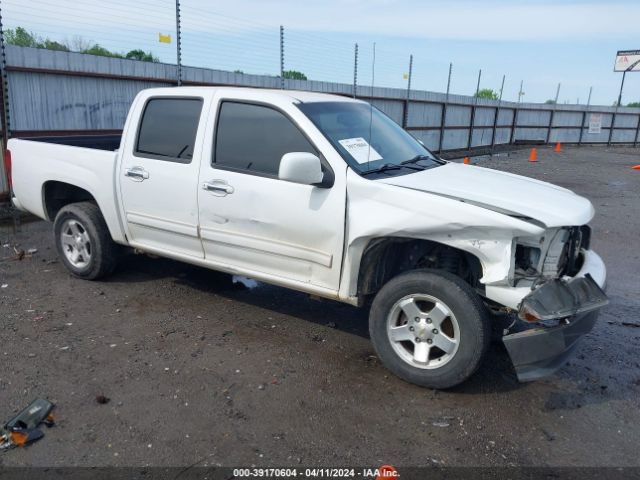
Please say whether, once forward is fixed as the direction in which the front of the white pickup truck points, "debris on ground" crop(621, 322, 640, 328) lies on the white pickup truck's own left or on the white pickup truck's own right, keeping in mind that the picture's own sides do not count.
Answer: on the white pickup truck's own left

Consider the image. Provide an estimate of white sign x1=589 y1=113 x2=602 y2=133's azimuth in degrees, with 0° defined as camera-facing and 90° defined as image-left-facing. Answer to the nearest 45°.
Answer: approximately 0°

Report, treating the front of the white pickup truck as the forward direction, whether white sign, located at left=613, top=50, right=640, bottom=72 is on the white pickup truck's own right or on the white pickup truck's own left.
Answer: on the white pickup truck's own left

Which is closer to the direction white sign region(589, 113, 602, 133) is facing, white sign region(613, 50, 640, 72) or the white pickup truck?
the white pickup truck

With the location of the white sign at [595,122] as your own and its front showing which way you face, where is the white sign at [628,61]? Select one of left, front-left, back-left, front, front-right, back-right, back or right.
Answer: back

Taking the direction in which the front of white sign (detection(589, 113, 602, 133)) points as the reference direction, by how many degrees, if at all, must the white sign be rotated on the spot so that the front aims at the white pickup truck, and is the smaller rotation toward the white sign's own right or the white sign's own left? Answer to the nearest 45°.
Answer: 0° — it already faces it

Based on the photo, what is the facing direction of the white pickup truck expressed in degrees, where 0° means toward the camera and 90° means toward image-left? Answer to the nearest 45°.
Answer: approximately 315°

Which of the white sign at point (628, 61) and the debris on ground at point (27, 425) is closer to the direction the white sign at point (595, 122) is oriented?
the debris on ground

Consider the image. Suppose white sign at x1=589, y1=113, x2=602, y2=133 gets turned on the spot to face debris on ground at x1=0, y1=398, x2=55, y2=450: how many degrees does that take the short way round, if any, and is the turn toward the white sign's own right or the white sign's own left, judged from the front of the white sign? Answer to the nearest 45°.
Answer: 0° — it already faces it

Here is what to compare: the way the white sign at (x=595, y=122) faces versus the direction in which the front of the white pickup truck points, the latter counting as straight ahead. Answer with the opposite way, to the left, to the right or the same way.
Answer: to the right
